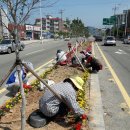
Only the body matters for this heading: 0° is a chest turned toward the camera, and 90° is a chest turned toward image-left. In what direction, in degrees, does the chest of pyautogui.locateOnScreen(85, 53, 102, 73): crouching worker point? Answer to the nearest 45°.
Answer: approximately 90°

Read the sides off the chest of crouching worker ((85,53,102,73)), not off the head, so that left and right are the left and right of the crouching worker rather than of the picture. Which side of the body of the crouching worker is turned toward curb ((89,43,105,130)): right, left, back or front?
left

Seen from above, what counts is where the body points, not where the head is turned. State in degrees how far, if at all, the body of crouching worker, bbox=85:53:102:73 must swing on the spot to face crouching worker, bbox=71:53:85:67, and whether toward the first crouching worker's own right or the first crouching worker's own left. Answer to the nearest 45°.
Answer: approximately 45° to the first crouching worker's own right
